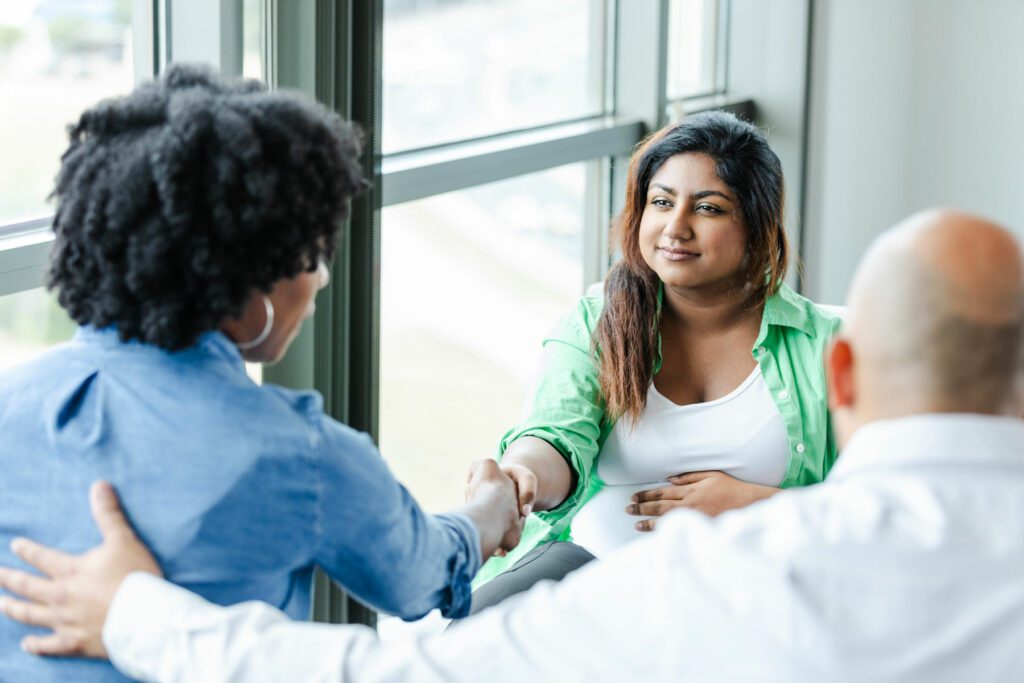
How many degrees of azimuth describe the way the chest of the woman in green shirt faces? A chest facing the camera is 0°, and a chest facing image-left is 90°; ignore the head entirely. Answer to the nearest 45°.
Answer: approximately 45°

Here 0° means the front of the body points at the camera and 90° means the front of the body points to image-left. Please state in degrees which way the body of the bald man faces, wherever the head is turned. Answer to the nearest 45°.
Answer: approximately 180°

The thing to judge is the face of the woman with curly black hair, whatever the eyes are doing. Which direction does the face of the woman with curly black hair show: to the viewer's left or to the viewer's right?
to the viewer's right

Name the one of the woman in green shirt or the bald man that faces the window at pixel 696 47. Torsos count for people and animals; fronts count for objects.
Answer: the bald man

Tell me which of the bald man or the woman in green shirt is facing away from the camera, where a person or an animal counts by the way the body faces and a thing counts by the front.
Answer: the bald man

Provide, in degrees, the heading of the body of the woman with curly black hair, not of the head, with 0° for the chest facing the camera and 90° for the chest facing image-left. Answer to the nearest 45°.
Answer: approximately 225°

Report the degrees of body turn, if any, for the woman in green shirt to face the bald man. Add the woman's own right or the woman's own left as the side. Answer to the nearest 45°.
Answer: approximately 45° to the woman's own left

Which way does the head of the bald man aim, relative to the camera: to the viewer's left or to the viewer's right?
to the viewer's left

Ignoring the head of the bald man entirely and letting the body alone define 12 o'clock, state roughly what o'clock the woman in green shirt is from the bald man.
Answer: The woman in green shirt is roughly at 12 o'clock from the bald man.

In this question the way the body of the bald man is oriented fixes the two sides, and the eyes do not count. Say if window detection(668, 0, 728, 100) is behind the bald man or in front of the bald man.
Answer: in front

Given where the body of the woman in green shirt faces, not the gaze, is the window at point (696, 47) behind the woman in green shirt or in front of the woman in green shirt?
behind

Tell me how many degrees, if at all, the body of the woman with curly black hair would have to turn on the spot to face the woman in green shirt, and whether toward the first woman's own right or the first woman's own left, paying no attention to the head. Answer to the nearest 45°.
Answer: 0° — they already face them

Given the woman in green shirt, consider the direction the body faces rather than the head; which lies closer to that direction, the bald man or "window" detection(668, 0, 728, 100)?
the bald man

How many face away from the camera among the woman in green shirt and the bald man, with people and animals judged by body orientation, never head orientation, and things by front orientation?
1
